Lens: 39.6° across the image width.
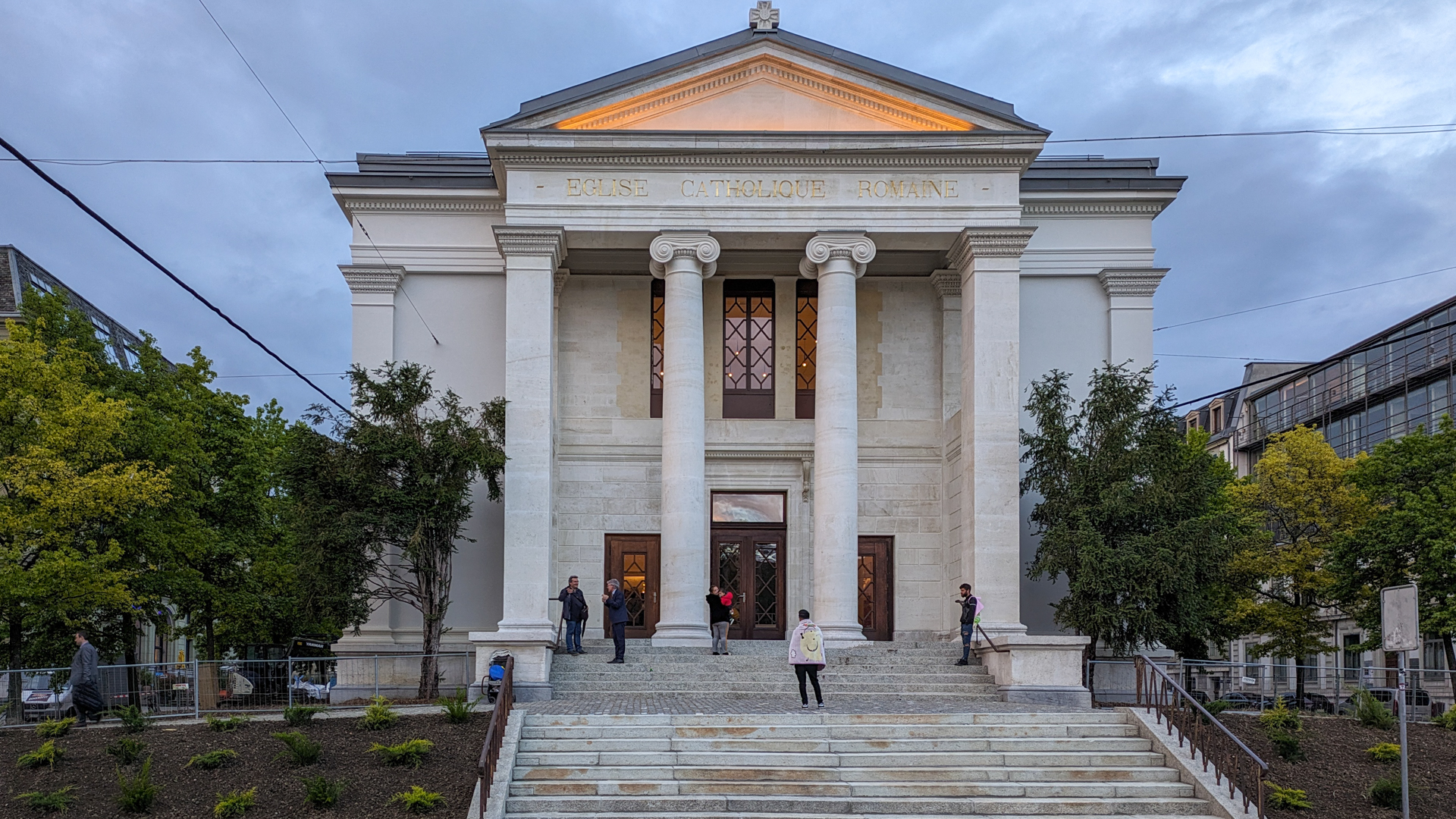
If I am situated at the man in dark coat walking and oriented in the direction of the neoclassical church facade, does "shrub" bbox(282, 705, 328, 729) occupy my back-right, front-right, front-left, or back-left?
front-right

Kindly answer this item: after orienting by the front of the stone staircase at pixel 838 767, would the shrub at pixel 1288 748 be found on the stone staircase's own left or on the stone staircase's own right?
on the stone staircase's own left

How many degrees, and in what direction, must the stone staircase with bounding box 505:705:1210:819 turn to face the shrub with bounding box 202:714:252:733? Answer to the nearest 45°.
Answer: approximately 90° to its right

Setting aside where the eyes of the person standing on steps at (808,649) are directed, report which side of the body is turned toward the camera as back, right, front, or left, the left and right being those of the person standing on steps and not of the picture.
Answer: back

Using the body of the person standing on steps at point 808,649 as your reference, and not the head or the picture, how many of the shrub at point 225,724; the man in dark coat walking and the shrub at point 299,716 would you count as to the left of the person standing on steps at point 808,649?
3

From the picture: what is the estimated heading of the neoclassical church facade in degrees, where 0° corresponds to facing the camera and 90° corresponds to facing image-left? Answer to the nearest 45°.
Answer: approximately 0°

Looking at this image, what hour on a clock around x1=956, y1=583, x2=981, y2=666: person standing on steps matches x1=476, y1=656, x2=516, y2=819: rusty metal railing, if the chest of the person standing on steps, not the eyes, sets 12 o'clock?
The rusty metal railing is roughly at 10 o'clock from the person standing on steps.

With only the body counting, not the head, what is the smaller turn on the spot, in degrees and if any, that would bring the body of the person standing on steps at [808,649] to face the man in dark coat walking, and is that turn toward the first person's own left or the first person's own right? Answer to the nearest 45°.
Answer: approximately 90° to the first person's own left

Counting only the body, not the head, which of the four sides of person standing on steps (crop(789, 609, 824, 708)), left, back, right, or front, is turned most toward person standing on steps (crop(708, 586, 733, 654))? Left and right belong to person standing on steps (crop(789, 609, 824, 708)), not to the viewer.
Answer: front

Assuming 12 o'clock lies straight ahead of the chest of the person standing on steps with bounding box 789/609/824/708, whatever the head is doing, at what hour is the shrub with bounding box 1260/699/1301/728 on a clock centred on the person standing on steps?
The shrub is roughly at 3 o'clock from the person standing on steps.

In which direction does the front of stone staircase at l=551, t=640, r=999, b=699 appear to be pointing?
toward the camera
